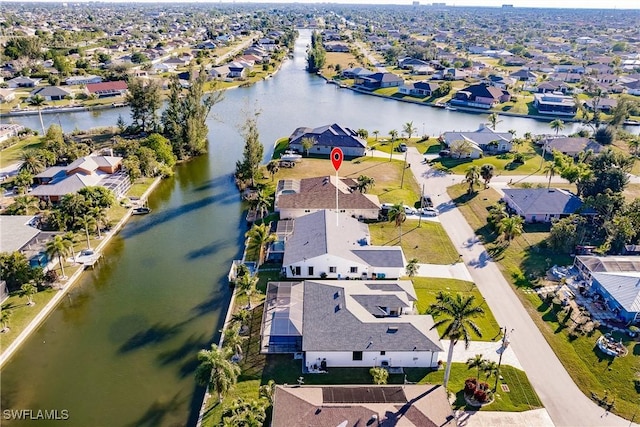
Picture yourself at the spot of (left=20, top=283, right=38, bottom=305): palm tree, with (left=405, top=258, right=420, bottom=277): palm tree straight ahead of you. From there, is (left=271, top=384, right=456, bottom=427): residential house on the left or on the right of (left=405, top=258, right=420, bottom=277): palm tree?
right

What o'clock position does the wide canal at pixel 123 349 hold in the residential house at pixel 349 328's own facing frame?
The wide canal is roughly at 6 o'clock from the residential house.

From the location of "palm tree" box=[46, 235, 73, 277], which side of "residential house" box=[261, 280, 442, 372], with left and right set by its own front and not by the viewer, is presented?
back

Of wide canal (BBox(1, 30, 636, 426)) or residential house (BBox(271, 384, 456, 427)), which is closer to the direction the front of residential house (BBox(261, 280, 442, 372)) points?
the residential house

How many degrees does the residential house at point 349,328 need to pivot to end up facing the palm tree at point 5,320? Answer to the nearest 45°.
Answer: approximately 180°

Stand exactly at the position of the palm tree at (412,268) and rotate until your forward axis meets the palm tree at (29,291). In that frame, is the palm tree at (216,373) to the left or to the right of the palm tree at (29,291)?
left

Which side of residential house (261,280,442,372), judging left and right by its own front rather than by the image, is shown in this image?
right

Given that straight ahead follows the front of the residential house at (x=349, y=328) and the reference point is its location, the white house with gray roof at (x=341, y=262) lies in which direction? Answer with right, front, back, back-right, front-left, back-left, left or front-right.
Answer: left

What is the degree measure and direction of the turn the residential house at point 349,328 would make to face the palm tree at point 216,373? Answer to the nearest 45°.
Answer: approximately 135° to its right

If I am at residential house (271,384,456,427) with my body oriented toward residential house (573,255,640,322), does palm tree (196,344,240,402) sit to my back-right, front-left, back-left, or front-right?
back-left

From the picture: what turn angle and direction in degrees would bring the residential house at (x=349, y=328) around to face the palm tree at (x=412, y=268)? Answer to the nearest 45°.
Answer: approximately 45° to its left

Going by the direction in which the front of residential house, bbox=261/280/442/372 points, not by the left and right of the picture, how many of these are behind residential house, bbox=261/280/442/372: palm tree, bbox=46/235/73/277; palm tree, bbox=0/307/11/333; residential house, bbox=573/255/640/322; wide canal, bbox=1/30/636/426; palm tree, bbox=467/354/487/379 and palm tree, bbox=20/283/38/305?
4

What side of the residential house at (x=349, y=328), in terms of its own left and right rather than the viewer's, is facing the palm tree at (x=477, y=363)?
front

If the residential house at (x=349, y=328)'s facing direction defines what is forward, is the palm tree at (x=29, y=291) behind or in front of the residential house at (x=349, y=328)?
behind
